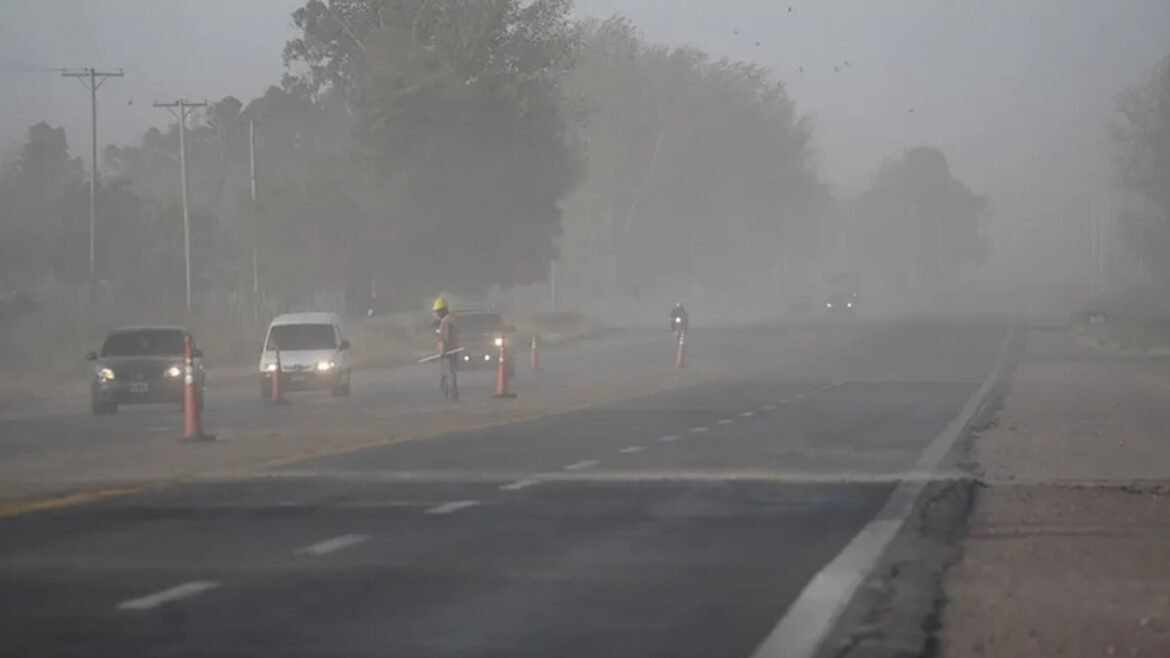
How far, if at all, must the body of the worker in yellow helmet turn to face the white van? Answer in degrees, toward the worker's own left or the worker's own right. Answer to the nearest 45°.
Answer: approximately 45° to the worker's own right

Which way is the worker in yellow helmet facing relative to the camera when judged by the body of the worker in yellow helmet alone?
to the viewer's left

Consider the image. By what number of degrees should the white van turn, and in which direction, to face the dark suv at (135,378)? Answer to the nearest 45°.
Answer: approximately 45° to its right

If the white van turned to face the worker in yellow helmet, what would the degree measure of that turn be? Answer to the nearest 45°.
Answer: approximately 45° to its left

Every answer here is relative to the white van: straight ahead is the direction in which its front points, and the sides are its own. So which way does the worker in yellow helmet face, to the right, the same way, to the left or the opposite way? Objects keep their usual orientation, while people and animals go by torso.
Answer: to the right

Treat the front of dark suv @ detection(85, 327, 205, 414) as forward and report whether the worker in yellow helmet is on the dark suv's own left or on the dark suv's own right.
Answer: on the dark suv's own left
